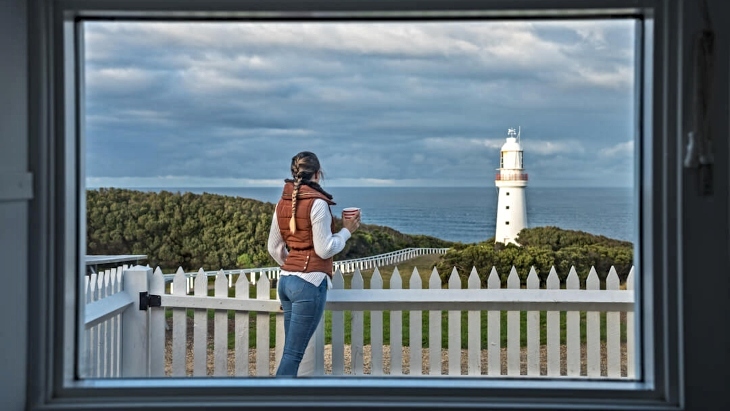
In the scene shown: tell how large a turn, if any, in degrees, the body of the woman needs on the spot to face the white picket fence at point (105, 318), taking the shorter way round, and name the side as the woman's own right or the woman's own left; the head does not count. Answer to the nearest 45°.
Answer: approximately 135° to the woman's own left

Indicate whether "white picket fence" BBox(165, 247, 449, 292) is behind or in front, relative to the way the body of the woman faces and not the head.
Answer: in front

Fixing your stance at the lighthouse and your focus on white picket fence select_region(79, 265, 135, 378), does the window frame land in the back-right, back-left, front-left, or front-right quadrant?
front-left

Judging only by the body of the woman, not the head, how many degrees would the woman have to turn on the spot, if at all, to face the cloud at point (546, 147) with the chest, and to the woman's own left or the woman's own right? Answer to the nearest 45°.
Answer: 0° — they already face it

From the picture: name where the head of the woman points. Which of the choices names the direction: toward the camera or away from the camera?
away from the camera

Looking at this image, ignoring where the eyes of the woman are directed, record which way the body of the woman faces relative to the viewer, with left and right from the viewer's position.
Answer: facing away from the viewer and to the right of the viewer

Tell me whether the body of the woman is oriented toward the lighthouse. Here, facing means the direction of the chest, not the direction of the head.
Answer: yes
